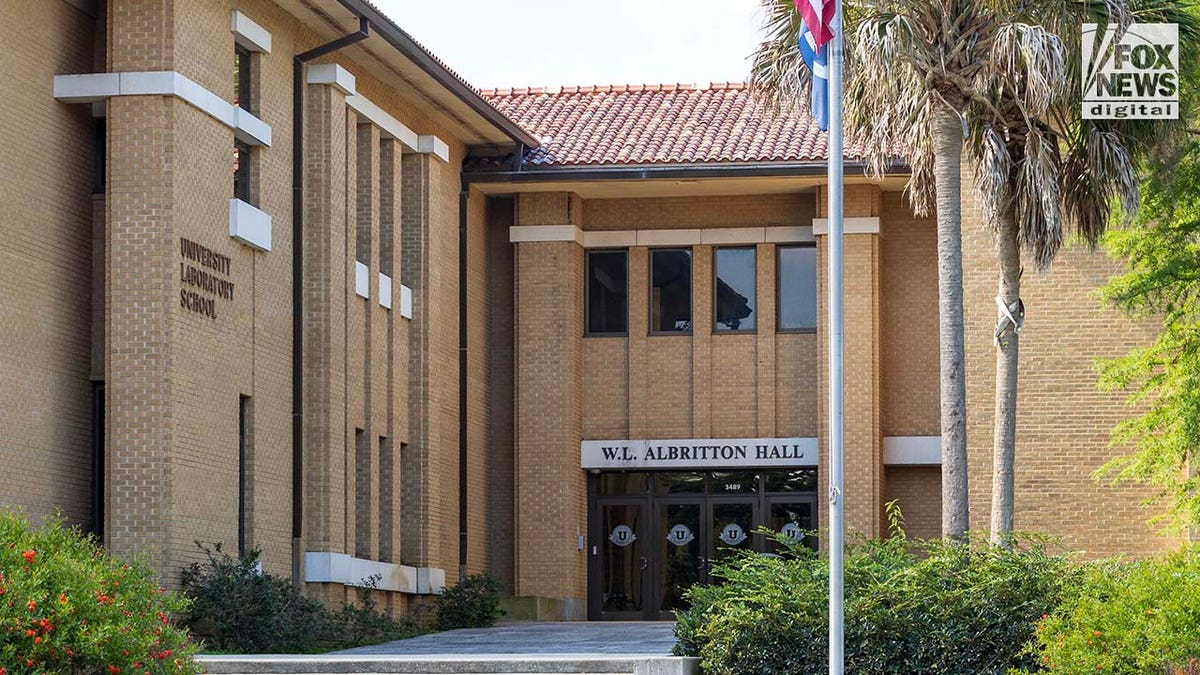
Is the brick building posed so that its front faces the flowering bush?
yes

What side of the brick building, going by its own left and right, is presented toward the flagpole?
front

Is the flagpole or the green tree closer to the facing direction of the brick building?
the flagpole

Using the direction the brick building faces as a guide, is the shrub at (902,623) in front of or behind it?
in front

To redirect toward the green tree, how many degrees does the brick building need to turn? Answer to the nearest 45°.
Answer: approximately 90° to its left

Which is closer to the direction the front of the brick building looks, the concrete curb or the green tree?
the concrete curb

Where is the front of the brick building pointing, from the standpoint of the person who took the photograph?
facing the viewer
